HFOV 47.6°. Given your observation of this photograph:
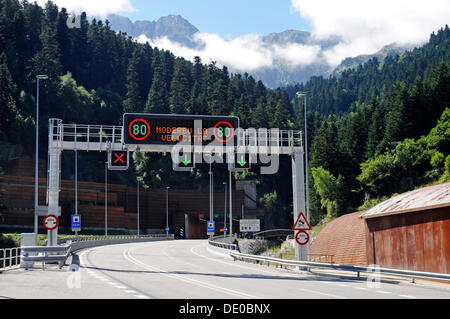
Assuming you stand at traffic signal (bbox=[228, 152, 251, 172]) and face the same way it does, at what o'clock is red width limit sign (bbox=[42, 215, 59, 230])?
The red width limit sign is roughly at 3 o'clock from the traffic signal.

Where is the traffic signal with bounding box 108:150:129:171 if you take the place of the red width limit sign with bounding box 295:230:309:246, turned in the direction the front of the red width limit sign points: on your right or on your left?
on your right

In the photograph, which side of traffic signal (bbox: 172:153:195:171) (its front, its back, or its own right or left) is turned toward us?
front

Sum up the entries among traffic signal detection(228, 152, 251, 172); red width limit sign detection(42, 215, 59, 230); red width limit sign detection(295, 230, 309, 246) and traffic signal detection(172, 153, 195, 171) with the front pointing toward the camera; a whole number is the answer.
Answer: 4

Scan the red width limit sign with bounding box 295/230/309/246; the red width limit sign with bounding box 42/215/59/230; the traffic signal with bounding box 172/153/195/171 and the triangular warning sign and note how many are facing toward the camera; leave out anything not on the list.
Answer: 4

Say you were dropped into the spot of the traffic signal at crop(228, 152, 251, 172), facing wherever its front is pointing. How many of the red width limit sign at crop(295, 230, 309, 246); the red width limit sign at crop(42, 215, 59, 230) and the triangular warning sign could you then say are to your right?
1

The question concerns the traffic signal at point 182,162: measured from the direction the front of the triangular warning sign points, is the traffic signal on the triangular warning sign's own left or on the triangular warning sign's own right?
on the triangular warning sign's own right

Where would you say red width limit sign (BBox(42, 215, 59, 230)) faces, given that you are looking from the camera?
facing the viewer

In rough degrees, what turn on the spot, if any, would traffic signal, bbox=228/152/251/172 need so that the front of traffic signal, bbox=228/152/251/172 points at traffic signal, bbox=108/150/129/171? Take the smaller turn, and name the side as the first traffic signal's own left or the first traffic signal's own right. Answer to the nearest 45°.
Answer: approximately 90° to the first traffic signal's own right
